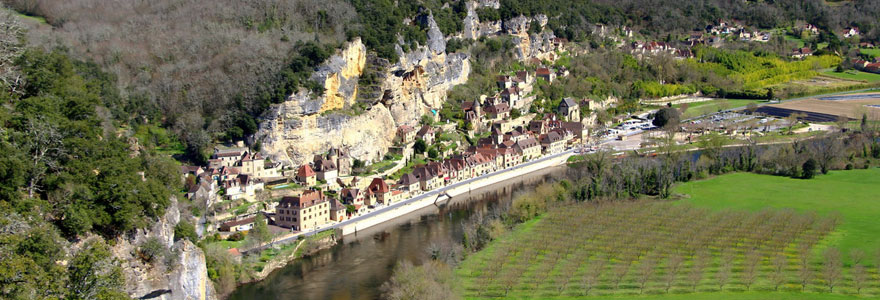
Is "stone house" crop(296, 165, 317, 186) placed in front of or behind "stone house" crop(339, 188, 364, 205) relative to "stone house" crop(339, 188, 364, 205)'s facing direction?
behind

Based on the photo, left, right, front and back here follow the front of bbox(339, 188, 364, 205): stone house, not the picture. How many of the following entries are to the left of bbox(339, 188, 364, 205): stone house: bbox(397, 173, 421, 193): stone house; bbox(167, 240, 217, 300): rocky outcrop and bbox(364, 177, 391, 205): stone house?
2

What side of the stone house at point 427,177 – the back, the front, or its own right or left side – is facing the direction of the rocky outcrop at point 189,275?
right

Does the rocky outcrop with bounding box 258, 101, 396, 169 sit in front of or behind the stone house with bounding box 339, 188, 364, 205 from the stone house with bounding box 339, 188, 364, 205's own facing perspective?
behind

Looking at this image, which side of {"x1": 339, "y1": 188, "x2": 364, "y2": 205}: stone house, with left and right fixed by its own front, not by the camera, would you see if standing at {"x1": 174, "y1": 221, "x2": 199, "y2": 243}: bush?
right

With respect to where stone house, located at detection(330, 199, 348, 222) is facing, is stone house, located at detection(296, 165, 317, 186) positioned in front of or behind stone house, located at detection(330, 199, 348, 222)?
behind

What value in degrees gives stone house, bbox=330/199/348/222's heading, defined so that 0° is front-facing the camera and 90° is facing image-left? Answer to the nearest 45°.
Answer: approximately 315°

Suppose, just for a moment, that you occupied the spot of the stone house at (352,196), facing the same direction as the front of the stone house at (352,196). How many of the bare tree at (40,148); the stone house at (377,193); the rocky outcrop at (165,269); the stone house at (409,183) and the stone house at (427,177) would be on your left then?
3
